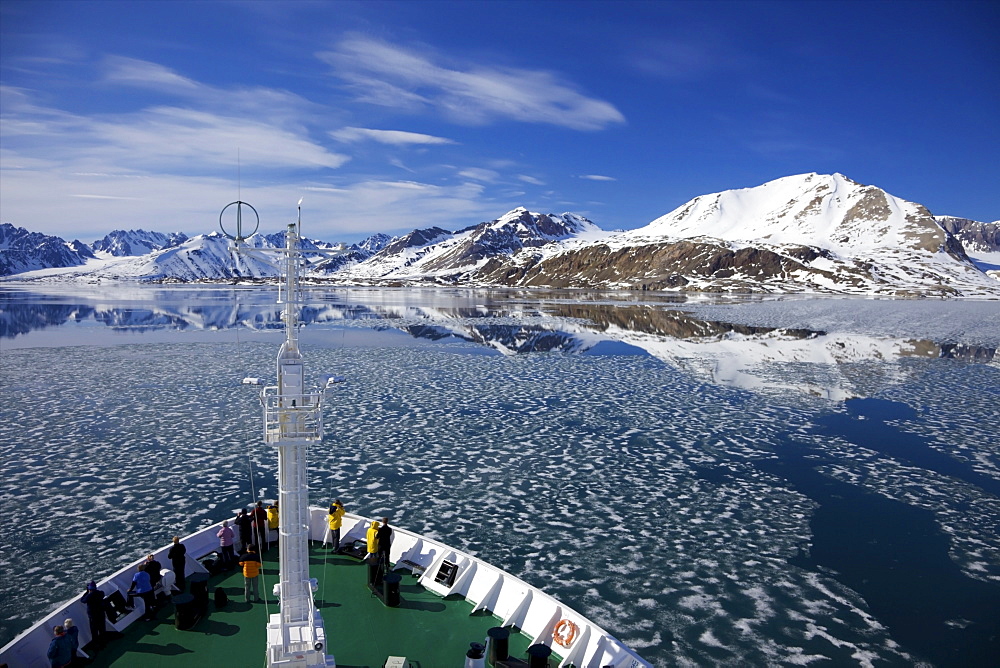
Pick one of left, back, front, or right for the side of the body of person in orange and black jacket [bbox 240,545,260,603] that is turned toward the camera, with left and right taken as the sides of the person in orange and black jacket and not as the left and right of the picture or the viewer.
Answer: back

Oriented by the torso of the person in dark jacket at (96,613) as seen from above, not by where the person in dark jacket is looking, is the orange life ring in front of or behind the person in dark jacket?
behind

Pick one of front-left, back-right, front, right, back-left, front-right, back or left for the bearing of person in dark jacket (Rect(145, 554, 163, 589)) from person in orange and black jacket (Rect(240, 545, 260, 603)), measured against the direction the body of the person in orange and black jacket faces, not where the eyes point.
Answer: left

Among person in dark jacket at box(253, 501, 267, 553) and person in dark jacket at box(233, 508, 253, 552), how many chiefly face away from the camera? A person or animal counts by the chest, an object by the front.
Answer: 2

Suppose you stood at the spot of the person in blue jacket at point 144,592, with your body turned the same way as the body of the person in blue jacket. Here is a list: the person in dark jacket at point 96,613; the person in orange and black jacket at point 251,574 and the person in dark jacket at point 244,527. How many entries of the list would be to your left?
1

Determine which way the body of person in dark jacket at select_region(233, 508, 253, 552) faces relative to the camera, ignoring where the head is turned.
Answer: away from the camera

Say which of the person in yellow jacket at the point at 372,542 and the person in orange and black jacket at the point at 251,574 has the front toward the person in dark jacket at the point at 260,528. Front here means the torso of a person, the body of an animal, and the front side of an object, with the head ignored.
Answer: the person in orange and black jacket at the point at 251,574

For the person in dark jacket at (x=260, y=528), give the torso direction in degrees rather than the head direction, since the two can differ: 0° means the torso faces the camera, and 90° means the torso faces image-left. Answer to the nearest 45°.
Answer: approximately 180°

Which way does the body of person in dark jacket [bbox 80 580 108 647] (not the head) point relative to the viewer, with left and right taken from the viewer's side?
facing away from the viewer and to the left of the viewer

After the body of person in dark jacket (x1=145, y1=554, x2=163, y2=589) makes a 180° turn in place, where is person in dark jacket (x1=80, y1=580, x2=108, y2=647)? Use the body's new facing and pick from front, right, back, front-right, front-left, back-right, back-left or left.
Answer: right

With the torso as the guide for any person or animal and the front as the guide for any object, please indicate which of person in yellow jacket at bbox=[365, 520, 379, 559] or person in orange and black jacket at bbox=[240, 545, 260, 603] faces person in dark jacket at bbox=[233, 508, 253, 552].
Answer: person in orange and black jacket at bbox=[240, 545, 260, 603]
